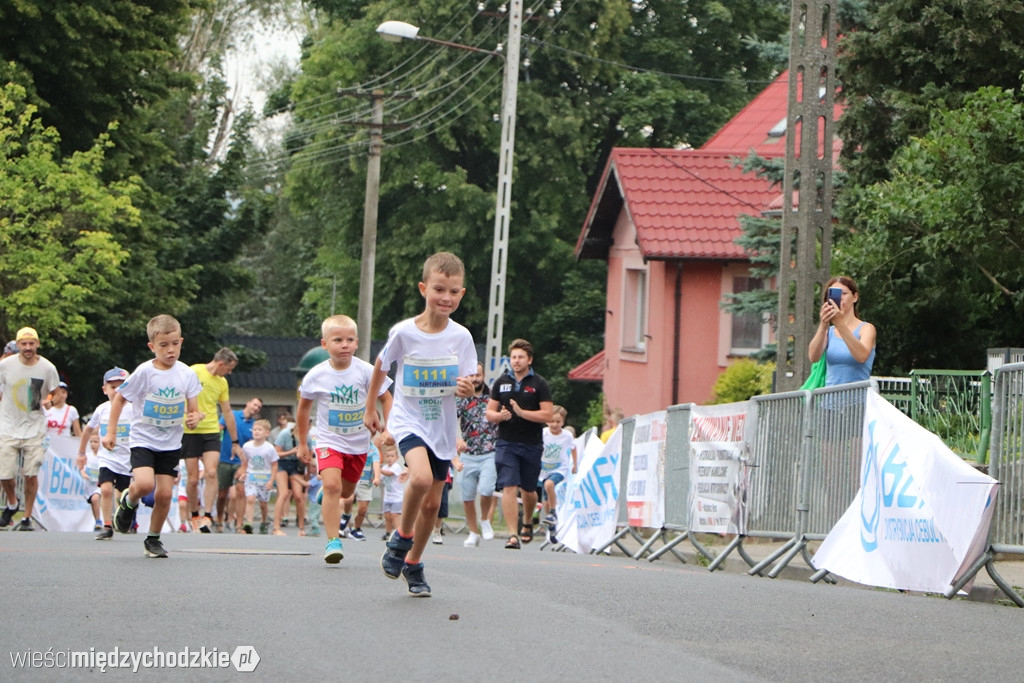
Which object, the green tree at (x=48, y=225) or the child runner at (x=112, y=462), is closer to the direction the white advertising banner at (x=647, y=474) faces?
the child runner

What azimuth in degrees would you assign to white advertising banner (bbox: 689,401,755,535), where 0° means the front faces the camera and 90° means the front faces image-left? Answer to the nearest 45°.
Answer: approximately 45°

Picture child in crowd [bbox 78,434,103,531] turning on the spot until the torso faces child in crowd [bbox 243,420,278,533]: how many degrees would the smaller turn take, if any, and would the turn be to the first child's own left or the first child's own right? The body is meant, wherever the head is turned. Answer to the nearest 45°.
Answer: approximately 135° to the first child's own left

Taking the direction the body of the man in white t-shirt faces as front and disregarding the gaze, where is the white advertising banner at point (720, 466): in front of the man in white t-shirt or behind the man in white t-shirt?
in front

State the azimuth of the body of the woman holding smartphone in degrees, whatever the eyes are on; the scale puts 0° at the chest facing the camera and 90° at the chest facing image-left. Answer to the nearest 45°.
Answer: approximately 45°

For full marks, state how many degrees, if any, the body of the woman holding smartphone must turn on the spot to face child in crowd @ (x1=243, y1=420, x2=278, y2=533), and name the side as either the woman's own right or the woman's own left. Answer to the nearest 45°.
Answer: approximately 90° to the woman's own right
